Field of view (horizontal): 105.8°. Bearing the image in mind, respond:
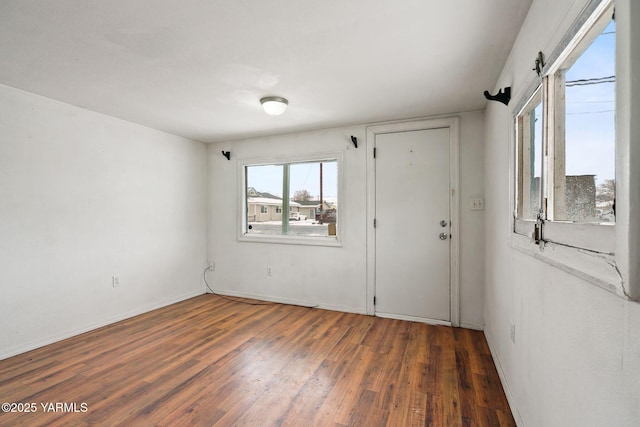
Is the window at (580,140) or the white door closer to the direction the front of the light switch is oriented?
the window

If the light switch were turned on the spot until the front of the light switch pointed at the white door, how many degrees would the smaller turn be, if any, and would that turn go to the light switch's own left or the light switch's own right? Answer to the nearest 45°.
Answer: approximately 90° to the light switch's own right

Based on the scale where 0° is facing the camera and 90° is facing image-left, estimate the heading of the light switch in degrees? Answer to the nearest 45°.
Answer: approximately 0°

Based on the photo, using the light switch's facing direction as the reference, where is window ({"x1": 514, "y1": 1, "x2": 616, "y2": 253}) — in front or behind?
in front

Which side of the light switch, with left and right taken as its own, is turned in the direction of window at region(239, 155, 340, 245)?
right

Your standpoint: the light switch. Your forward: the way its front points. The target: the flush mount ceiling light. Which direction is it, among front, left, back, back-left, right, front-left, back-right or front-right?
front-right
